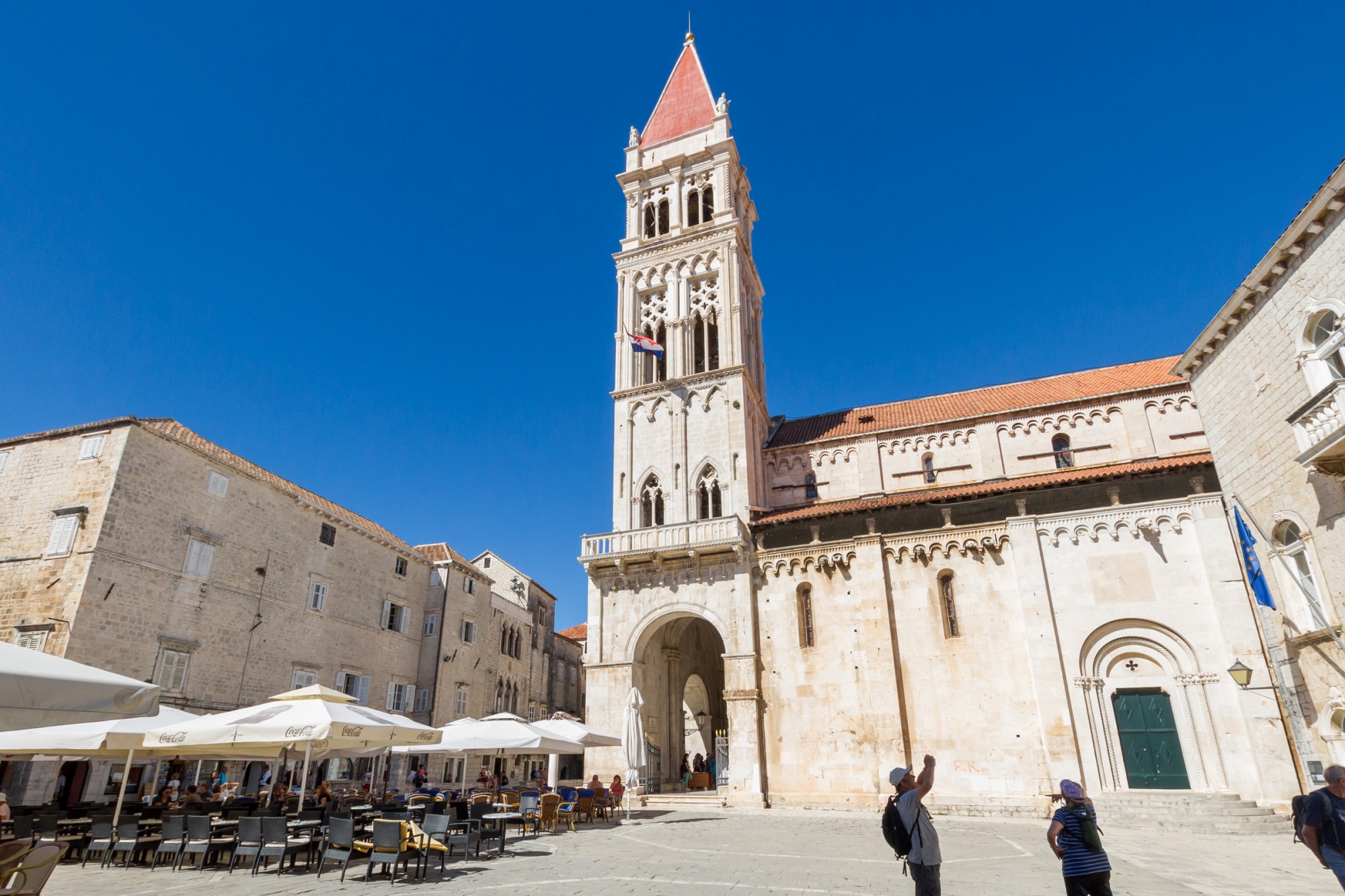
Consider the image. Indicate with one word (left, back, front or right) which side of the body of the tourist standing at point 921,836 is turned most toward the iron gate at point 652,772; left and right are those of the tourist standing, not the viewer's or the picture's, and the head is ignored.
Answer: left

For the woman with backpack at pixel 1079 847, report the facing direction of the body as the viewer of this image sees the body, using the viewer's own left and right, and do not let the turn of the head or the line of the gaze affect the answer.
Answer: facing away from the viewer and to the left of the viewer

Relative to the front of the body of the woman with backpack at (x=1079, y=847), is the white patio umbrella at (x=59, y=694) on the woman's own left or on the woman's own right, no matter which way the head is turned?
on the woman's own left

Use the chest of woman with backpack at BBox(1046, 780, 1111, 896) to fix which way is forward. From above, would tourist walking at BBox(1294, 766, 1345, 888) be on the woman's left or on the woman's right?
on the woman's right
